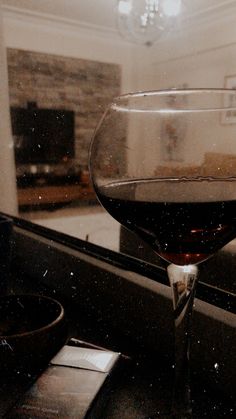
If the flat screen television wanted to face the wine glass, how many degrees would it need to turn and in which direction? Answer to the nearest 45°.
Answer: approximately 45° to its right

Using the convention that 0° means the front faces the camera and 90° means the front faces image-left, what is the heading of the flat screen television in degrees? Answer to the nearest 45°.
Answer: approximately 315°
